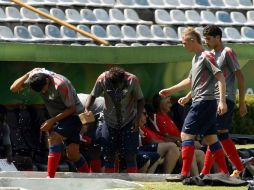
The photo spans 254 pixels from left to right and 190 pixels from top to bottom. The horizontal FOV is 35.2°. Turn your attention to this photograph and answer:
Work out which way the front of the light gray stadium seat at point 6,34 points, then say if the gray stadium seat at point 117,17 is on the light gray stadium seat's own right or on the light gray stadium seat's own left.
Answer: on the light gray stadium seat's own left

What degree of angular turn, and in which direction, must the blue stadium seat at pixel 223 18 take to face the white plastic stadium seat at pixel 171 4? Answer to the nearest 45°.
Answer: approximately 90° to its right

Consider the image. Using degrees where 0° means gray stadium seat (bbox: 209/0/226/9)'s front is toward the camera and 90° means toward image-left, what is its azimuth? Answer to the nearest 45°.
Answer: approximately 315°

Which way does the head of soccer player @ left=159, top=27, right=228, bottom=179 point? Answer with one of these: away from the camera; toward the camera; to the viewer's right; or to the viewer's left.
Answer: to the viewer's left

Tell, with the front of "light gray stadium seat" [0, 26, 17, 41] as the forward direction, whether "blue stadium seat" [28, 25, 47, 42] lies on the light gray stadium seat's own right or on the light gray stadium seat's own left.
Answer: on the light gray stadium seat's own left

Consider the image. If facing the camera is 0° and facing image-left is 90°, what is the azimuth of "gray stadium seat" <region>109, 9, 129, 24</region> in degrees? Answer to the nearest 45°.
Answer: approximately 315°

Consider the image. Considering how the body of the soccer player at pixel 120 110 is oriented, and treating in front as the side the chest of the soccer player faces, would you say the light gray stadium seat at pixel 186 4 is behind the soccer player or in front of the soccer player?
behind

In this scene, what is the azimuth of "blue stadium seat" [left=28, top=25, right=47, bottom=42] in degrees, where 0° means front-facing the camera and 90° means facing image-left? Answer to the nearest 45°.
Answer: approximately 315°

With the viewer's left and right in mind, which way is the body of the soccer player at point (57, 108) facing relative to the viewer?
facing the viewer and to the left of the viewer

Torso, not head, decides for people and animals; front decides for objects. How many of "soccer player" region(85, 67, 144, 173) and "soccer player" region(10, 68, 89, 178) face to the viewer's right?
0

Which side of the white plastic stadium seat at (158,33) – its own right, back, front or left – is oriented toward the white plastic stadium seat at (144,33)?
right
